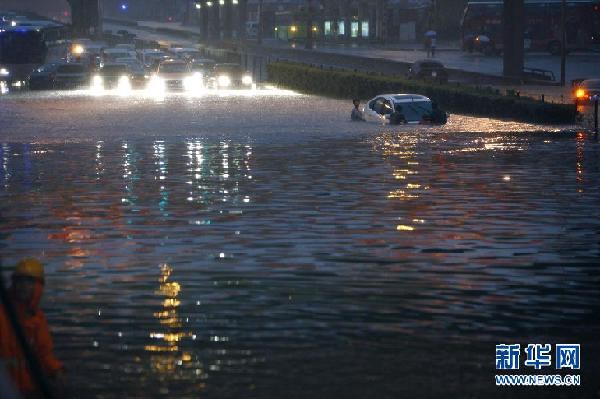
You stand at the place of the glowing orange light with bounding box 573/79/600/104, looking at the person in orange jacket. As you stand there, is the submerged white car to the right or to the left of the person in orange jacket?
right
